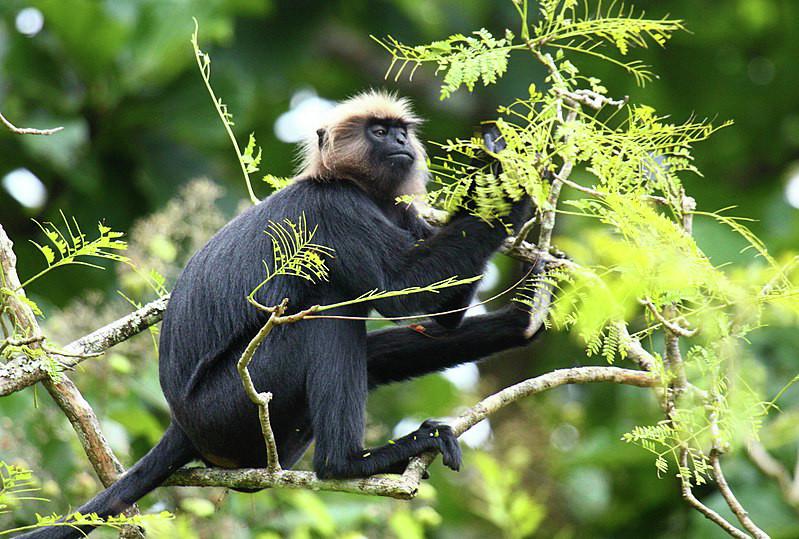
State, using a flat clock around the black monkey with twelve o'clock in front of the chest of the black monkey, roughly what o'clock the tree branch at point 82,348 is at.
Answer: The tree branch is roughly at 5 o'clock from the black monkey.

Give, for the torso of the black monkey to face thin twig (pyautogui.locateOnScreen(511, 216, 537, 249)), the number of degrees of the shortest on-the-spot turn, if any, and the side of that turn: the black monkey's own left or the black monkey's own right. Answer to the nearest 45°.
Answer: approximately 45° to the black monkey's own right

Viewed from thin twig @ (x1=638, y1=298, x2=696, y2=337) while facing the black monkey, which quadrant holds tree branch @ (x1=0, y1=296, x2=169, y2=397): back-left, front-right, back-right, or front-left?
front-right

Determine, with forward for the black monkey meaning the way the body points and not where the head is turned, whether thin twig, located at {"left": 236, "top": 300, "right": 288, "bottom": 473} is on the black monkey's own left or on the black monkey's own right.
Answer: on the black monkey's own right

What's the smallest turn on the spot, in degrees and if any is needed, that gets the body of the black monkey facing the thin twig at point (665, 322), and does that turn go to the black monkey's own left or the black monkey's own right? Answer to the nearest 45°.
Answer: approximately 45° to the black monkey's own right

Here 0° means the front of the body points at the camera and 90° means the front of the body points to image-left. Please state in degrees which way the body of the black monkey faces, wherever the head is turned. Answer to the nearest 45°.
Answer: approximately 270°
